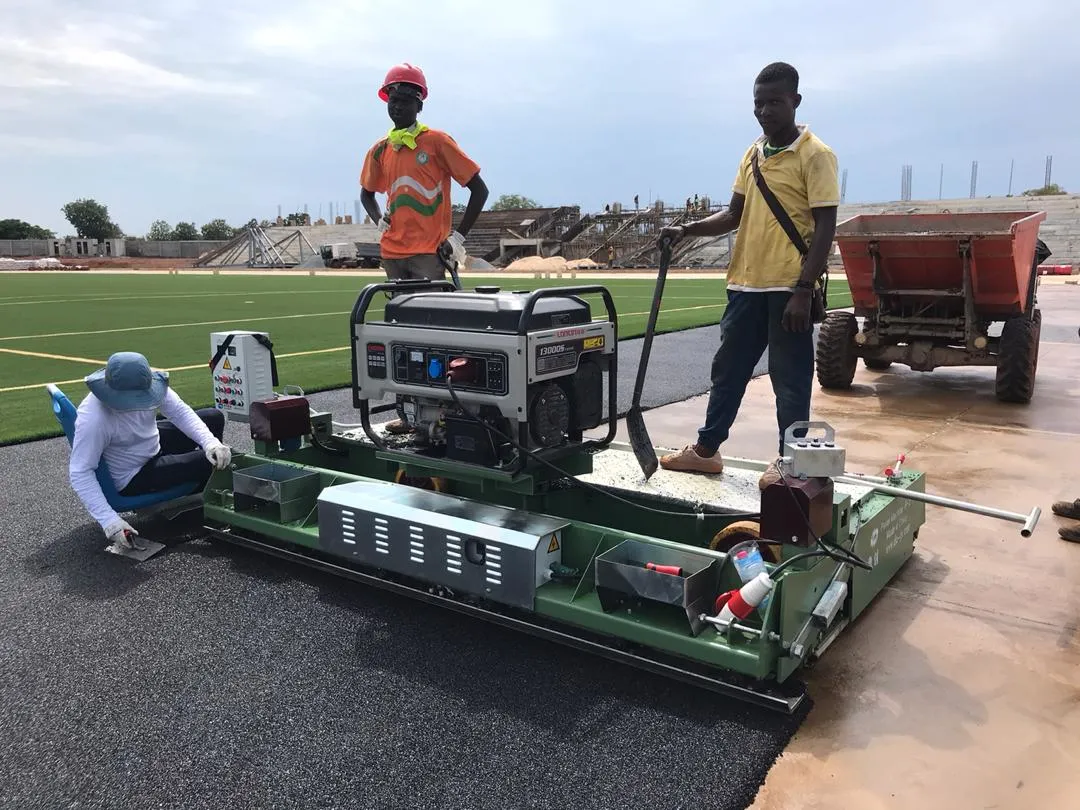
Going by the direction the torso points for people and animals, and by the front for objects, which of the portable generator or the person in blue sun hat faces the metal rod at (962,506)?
the person in blue sun hat

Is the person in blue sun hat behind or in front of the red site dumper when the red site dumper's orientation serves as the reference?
in front

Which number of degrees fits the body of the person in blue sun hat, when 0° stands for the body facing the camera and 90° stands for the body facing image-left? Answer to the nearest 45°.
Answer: approximately 315°

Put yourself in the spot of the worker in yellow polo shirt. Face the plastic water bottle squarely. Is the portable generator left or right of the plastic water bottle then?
right

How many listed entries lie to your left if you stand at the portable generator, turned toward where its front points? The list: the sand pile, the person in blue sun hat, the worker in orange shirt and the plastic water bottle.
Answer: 1

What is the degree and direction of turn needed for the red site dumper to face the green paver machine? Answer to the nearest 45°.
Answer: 0° — it already faces it

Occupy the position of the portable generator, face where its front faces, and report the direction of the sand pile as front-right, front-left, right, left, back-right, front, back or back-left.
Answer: back-right

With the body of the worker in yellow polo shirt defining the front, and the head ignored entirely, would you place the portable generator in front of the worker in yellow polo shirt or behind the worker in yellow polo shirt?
in front

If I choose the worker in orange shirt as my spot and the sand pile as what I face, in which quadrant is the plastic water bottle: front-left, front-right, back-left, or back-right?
back-right

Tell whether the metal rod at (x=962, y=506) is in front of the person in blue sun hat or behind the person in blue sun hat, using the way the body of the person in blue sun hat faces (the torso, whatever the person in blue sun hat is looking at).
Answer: in front

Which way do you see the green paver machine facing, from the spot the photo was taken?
facing away from the viewer and to the right of the viewer

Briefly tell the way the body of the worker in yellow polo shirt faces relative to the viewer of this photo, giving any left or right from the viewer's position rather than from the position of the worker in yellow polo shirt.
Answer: facing the viewer and to the left of the viewer
